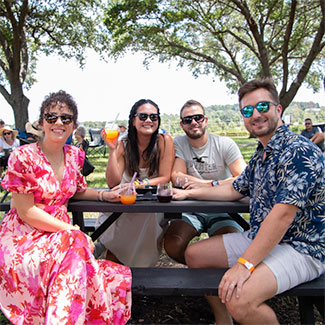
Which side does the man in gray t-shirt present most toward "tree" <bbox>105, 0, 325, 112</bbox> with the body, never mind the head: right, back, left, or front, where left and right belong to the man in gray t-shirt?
back

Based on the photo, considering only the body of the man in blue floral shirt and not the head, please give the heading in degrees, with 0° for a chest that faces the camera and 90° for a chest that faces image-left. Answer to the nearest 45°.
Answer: approximately 45°

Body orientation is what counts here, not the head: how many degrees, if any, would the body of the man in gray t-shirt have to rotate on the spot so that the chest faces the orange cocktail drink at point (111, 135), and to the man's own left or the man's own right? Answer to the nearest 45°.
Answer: approximately 45° to the man's own right

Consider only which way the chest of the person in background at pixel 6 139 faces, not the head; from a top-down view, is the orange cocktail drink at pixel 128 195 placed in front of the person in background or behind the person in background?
in front

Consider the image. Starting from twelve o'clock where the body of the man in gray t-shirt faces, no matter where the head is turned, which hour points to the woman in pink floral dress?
The woman in pink floral dress is roughly at 1 o'clock from the man in gray t-shirt.

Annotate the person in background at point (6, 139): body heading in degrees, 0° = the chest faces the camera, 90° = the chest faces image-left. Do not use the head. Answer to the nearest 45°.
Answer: approximately 0°

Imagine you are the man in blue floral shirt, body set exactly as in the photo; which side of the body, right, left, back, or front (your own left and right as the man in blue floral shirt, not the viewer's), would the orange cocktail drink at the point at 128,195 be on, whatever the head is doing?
right

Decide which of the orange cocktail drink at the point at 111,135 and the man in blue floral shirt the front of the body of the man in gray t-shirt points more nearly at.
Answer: the man in blue floral shirt

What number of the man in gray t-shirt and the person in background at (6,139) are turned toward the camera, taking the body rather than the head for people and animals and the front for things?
2

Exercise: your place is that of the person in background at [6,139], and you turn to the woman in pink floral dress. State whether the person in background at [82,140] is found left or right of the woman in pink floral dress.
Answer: left
